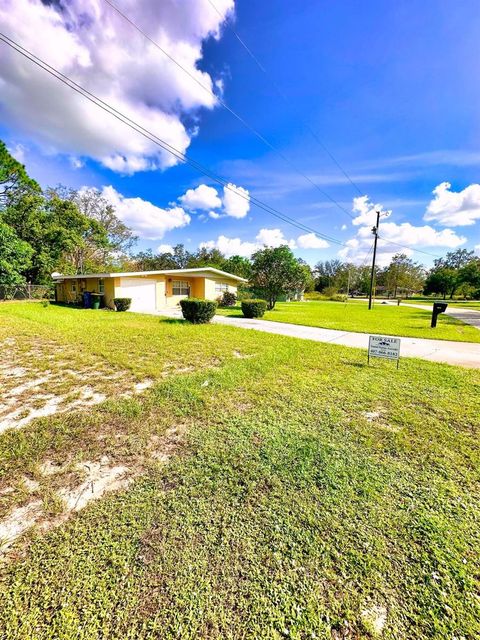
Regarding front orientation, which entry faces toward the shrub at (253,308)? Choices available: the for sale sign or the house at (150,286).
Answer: the house

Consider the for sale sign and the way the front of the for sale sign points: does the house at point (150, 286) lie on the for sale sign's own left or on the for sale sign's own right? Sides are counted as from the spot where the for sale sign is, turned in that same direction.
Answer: on the for sale sign's own right

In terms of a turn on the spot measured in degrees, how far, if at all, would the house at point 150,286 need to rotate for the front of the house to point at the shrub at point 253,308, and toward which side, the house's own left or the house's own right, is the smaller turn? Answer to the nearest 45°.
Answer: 0° — it already faces it

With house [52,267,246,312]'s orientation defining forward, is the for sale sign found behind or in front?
in front

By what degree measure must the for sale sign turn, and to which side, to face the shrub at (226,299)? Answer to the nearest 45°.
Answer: approximately 135° to its right

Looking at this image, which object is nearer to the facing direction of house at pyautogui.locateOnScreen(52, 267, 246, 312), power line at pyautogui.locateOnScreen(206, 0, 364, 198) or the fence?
the power line

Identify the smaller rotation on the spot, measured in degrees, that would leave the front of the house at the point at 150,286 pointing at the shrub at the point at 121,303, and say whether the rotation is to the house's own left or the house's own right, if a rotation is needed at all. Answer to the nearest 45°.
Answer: approximately 90° to the house's own right

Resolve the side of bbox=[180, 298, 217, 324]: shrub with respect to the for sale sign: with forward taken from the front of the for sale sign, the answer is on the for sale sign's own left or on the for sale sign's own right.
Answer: on the for sale sign's own right

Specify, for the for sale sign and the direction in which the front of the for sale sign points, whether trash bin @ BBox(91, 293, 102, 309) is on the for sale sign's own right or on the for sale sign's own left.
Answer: on the for sale sign's own right

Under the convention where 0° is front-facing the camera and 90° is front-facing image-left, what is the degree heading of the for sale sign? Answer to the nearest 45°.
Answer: approximately 0°

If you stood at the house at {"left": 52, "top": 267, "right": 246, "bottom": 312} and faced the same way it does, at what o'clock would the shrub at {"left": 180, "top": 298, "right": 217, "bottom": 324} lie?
The shrub is roughly at 1 o'clock from the house.

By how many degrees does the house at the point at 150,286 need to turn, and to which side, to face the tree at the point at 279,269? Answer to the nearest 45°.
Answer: approximately 45° to its left
